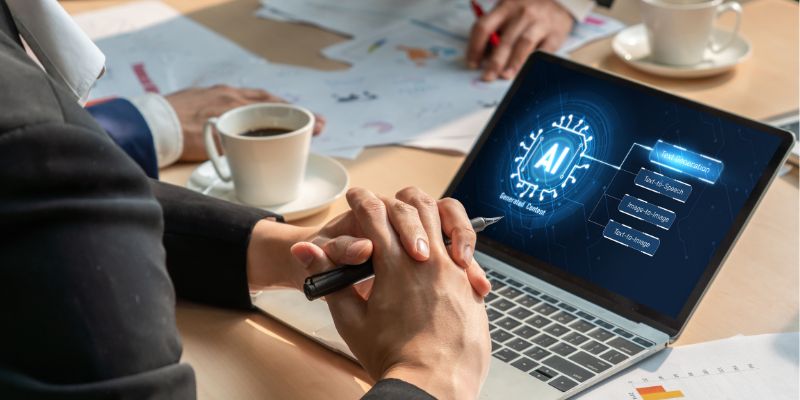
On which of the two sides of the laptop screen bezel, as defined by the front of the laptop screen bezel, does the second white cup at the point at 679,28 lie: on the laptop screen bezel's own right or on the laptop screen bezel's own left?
on the laptop screen bezel's own right

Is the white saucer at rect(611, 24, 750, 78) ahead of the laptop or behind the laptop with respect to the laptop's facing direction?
behind

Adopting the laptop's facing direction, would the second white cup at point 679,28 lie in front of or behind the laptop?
behind

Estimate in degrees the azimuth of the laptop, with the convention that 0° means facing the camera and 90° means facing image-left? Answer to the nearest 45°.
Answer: approximately 45°

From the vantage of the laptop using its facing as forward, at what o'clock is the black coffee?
The black coffee is roughly at 2 o'clock from the laptop.

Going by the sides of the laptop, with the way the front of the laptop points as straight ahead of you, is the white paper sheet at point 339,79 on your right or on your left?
on your right

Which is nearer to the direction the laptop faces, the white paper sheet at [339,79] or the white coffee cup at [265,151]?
the white coffee cup

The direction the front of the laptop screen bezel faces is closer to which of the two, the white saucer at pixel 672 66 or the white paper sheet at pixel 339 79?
the white paper sheet

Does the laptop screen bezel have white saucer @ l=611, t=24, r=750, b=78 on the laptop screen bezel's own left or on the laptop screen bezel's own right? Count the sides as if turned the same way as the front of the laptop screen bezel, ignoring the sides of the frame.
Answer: on the laptop screen bezel's own right
